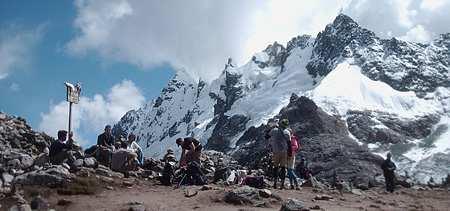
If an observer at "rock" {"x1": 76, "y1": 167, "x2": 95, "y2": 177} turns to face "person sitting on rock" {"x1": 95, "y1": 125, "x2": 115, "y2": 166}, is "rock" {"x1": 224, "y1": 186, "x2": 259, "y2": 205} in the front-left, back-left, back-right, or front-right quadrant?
back-right

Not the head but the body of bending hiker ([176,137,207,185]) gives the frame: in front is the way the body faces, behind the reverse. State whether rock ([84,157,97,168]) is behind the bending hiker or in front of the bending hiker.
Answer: in front

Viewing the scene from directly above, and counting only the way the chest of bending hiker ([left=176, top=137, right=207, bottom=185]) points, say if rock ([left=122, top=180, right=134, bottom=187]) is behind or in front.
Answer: in front
